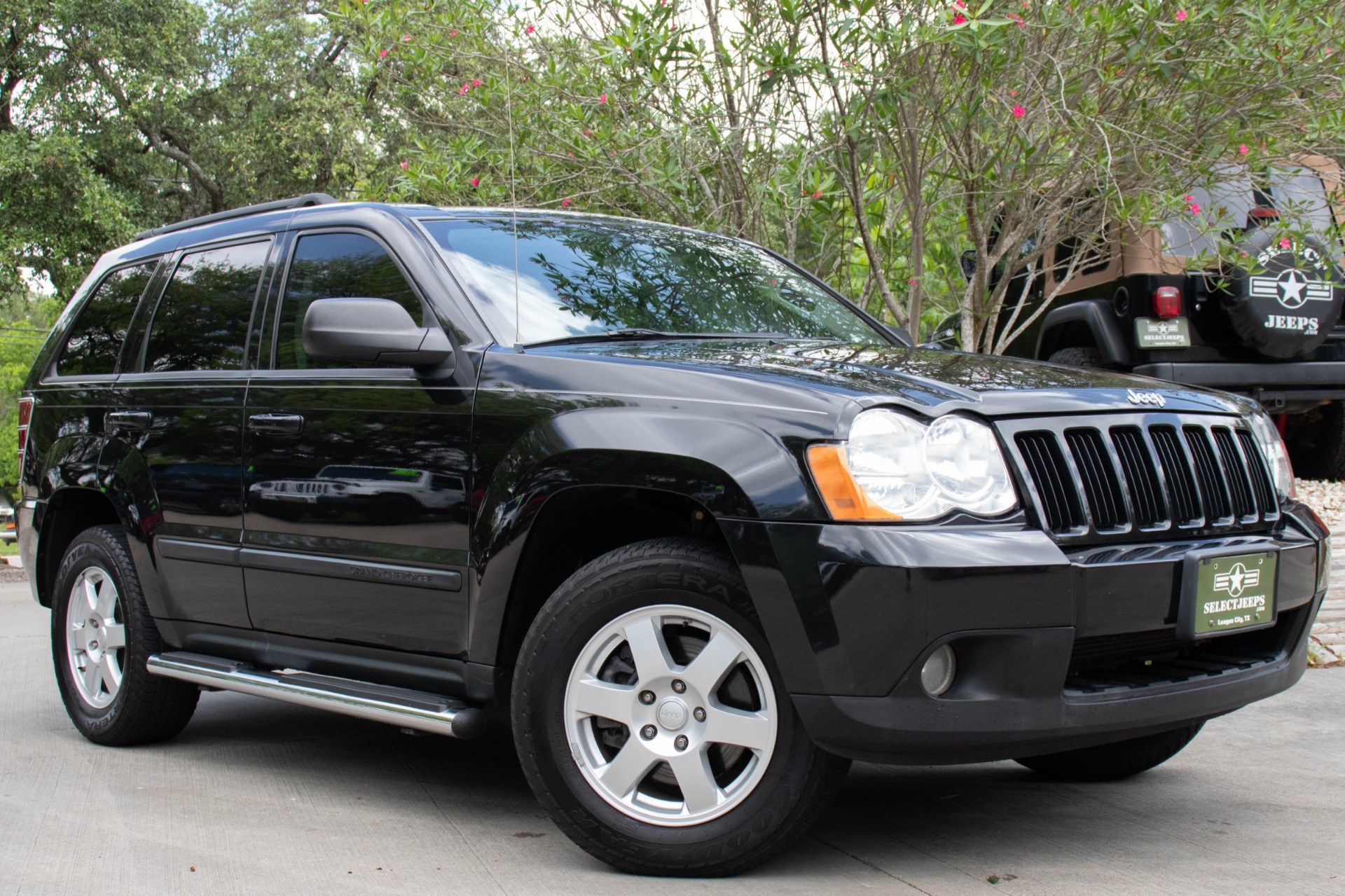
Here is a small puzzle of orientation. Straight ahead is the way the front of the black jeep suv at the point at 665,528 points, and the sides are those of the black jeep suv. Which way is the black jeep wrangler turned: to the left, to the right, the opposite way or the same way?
the opposite way

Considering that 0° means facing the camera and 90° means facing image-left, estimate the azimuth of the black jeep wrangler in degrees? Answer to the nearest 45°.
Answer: approximately 135°

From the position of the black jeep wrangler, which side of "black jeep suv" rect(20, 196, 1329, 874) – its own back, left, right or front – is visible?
left

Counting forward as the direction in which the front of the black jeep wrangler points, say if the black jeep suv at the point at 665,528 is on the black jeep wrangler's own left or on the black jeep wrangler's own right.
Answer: on the black jeep wrangler's own left

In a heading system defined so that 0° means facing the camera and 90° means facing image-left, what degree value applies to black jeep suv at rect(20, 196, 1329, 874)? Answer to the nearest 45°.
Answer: approximately 315°
